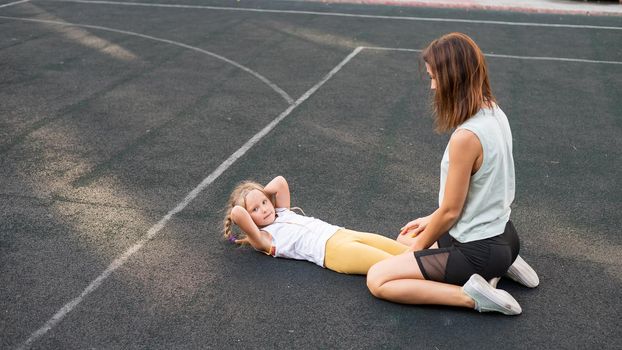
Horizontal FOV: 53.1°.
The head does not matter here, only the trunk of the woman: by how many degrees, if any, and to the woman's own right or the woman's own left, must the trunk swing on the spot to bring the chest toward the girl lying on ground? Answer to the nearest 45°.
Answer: approximately 45° to the woman's own left

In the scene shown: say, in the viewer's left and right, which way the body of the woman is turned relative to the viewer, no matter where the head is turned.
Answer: facing away from the viewer and to the left of the viewer
